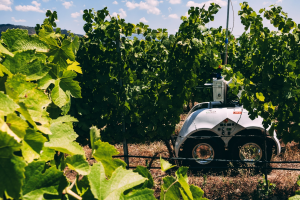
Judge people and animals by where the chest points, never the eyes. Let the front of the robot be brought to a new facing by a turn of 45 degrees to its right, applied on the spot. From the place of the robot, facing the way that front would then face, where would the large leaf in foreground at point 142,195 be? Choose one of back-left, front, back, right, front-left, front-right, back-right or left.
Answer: back-left

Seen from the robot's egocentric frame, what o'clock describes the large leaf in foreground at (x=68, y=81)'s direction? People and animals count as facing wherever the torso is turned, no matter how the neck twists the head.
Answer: The large leaf in foreground is roughly at 9 o'clock from the robot.

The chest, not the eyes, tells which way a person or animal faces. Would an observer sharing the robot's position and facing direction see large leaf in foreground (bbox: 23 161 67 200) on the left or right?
on its left

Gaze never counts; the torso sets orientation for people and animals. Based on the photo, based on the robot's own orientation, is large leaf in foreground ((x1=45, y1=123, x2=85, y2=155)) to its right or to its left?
on its left

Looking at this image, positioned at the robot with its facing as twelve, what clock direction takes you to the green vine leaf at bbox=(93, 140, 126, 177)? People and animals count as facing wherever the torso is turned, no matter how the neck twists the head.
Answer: The green vine leaf is roughly at 9 o'clock from the robot.

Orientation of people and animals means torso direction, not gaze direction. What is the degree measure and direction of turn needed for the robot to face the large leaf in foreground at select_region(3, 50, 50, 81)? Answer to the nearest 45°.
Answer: approximately 90° to its left

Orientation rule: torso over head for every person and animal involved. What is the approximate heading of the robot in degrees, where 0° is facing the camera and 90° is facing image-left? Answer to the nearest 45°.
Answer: approximately 90°

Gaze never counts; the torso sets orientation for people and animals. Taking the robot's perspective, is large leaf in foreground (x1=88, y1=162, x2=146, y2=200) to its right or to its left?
on its left

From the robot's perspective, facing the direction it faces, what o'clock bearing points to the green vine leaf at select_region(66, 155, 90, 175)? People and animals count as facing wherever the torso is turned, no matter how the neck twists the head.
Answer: The green vine leaf is roughly at 9 o'clock from the robot.
